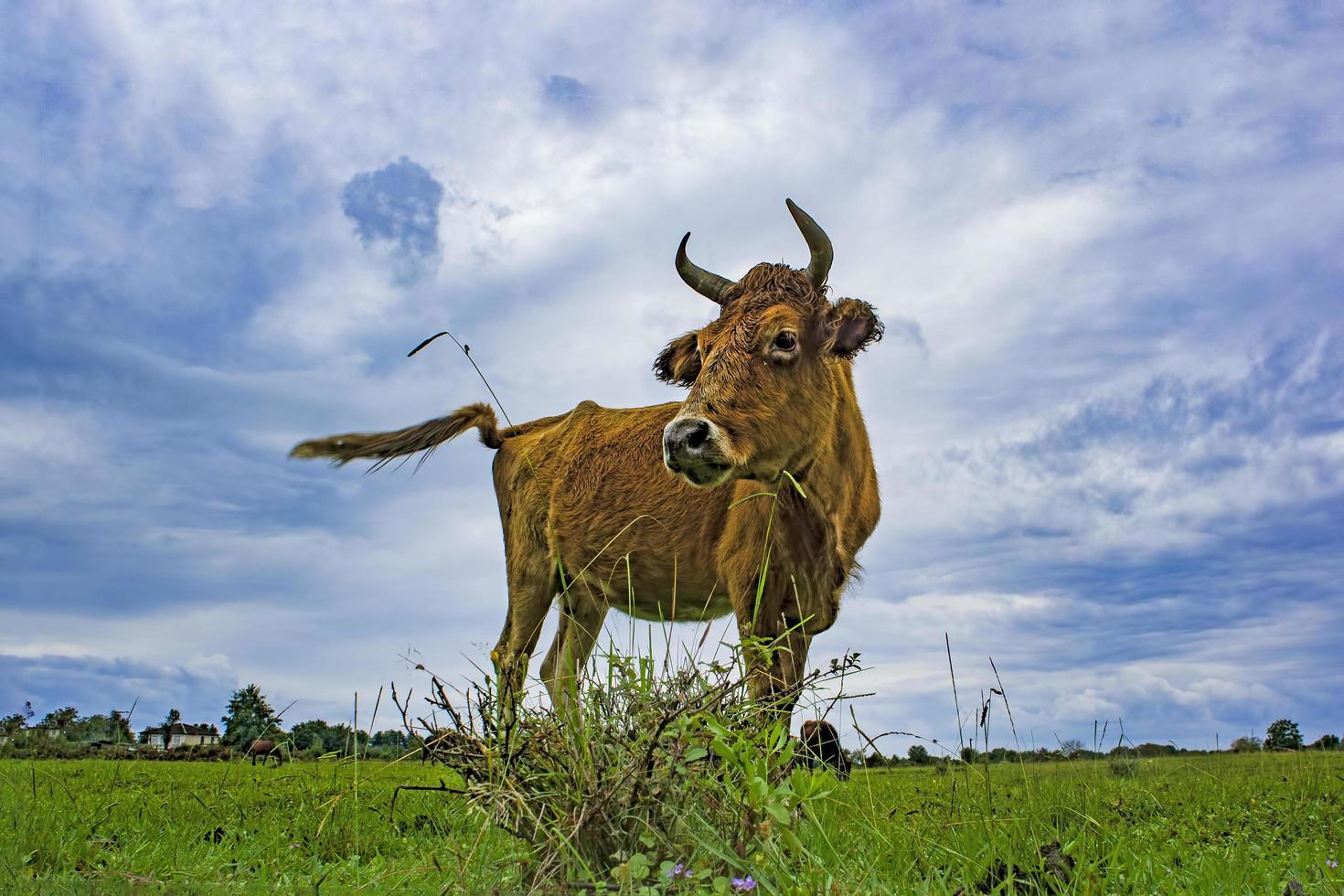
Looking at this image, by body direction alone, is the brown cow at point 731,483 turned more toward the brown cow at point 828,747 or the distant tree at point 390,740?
the brown cow

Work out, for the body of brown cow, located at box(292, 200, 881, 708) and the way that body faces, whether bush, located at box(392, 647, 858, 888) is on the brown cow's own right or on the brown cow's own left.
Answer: on the brown cow's own right

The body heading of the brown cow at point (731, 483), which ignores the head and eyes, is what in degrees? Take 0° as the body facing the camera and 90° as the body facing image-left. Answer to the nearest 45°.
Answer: approximately 315°

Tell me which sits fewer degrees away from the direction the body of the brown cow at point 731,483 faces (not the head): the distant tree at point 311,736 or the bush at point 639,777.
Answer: the bush
